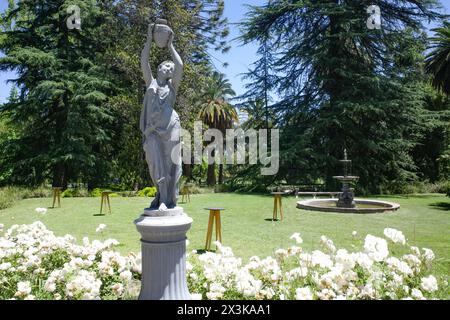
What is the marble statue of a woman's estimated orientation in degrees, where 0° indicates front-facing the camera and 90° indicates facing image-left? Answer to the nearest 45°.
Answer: approximately 0°

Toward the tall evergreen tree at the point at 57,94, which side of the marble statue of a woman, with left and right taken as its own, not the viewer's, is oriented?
back

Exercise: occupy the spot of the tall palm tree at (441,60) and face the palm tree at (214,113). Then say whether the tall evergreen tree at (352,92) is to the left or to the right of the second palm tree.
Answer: left

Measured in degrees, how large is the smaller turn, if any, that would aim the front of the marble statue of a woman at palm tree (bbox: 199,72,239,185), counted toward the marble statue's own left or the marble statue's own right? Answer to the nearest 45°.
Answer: approximately 180°

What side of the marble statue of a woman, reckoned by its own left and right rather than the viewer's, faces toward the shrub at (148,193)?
back

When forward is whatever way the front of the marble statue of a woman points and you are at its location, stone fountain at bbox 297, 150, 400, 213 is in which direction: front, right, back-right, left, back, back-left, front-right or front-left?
back-left

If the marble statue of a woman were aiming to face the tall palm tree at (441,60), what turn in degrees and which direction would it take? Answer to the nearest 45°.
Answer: approximately 135° to its left

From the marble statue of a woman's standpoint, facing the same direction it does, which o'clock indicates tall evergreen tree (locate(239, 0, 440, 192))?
The tall evergreen tree is roughly at 7 o'clock from the marble statue of a woman.
